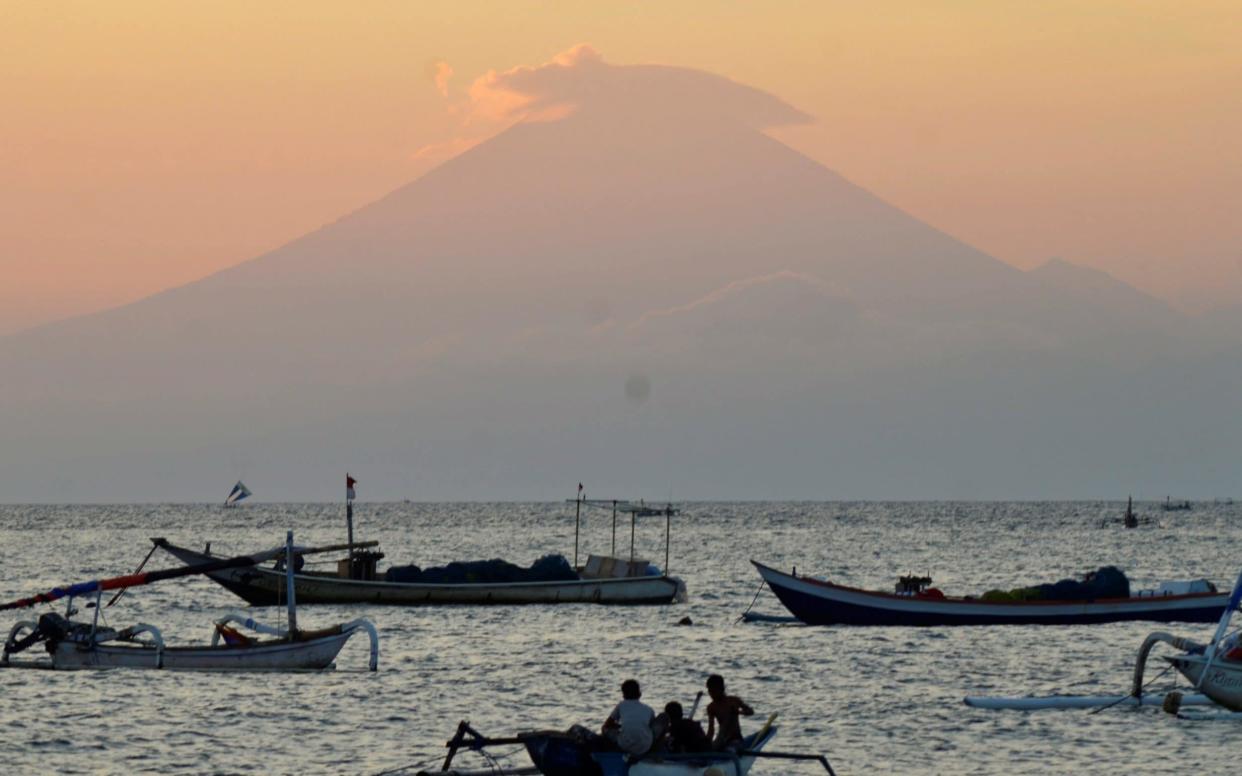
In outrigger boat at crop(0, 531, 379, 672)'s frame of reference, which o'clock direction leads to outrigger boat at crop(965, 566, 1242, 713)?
outrigger boat at crop(965, 566, 1242, 713) is roughly at 1 o'clock from outrigger boat at crop(0, 531, 379, 672).

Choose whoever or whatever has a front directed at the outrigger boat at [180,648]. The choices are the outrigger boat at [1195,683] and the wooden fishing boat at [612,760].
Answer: the outrigger boat at [1195,683]

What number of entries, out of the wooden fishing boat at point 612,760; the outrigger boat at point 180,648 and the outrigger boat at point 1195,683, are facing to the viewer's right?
2

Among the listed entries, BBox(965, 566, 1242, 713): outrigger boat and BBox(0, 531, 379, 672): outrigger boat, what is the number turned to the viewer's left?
1

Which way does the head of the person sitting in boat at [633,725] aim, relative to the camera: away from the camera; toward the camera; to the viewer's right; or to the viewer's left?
away from the camera

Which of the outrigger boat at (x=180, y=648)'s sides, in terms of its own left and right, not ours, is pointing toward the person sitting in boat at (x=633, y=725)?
right

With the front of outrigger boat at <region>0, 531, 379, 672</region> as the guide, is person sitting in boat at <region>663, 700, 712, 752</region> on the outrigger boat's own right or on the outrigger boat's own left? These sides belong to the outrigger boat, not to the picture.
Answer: on the outrigger boat's own right

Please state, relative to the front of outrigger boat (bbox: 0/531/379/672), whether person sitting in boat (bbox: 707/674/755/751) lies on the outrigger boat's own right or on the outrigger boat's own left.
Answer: on the outrigger boat's own right

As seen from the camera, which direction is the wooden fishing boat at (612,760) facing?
to the viewer's right

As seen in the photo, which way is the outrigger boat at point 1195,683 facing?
to the viewer's left

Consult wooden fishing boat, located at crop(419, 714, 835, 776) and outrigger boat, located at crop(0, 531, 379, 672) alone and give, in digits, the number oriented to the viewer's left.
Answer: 0

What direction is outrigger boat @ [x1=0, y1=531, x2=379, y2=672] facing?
to the viewer's right
